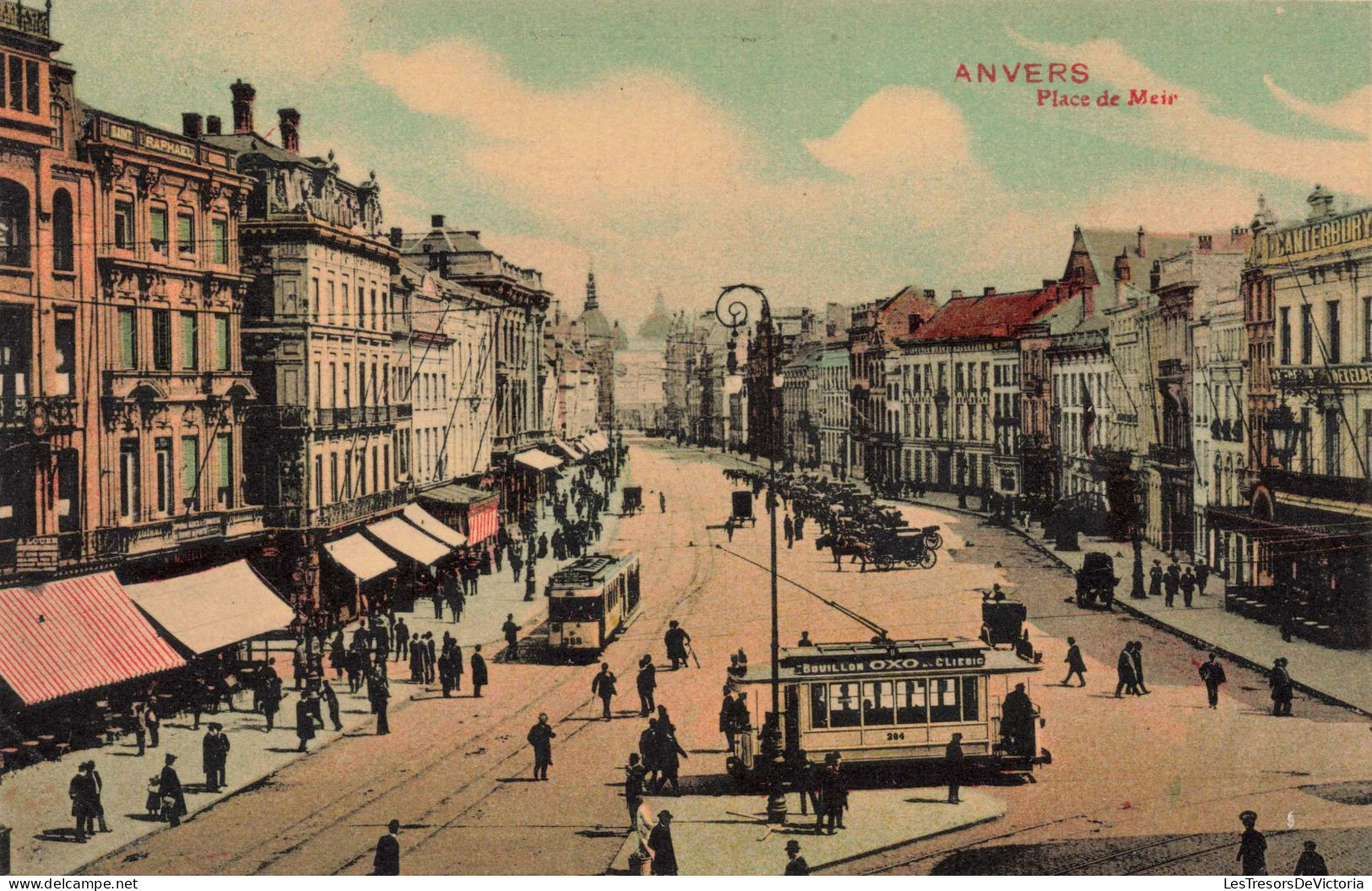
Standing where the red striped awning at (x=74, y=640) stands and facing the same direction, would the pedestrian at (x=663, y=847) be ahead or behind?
ahead

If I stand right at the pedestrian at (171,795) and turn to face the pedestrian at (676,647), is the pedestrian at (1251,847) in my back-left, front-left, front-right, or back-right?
front-right

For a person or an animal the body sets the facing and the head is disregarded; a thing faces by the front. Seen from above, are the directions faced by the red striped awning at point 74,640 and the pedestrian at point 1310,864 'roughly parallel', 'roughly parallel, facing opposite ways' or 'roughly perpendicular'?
roughly perpendicular

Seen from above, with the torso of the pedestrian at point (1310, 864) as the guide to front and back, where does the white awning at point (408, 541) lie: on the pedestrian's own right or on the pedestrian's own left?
on the pedestrian's own left

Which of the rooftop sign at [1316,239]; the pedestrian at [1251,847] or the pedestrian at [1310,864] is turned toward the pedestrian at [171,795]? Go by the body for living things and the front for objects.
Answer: the rooftop sign

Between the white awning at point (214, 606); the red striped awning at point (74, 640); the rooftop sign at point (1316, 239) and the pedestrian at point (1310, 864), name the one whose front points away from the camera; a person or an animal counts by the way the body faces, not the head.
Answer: the pedestrian

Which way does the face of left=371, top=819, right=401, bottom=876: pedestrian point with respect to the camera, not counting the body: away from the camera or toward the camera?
away from the camera

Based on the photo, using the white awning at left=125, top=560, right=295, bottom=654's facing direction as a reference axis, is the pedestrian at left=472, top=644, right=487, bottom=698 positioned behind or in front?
in front

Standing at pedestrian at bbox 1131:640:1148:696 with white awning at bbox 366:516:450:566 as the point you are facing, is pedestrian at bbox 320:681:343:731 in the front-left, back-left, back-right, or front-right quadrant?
front-left

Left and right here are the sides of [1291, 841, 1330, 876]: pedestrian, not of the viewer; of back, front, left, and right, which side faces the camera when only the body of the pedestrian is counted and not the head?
back

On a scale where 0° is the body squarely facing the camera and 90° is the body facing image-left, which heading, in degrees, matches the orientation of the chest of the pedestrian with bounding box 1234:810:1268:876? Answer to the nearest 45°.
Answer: approximately 180°

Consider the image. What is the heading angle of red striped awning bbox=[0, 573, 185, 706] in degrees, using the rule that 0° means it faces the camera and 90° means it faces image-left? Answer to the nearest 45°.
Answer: approximately 315°

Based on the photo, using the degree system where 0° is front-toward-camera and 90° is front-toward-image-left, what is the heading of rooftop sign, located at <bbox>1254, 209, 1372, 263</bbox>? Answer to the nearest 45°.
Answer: approximately 45°

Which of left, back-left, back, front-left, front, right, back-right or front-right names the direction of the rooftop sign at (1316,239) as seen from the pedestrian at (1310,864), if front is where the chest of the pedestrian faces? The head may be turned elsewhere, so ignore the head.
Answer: front

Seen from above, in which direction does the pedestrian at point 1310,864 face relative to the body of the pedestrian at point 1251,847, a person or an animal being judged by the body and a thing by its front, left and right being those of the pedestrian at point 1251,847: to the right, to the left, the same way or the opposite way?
the same way

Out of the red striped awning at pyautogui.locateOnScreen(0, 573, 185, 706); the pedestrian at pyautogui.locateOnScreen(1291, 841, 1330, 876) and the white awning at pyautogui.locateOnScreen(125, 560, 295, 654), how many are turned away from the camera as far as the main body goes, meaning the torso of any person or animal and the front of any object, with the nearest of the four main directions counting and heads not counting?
1

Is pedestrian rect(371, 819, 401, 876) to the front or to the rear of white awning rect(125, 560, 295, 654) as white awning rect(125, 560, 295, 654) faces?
to the front

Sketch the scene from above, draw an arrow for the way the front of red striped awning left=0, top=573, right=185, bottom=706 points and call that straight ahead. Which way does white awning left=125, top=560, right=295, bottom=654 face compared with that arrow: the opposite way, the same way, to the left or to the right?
the same way
